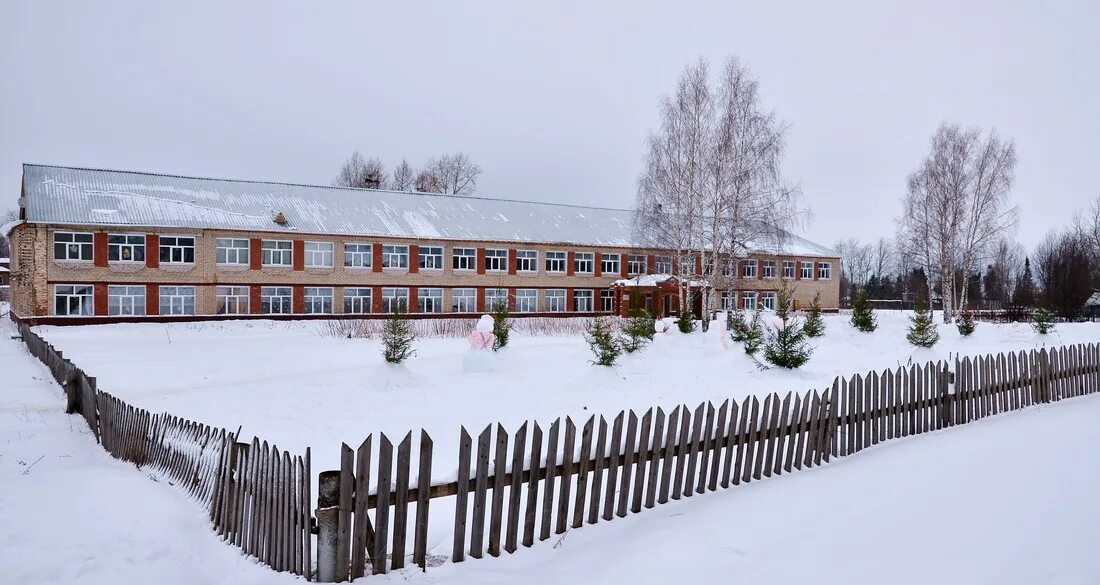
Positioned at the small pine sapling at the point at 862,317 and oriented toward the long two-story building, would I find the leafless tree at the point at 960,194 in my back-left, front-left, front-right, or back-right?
back-right

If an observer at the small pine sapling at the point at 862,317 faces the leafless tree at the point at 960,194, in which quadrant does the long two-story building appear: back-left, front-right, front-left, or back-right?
back-left

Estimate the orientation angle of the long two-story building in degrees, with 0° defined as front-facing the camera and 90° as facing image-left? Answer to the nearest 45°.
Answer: approximately 315°

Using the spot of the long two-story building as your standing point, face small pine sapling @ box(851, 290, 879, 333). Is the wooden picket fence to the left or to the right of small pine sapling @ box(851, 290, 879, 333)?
right

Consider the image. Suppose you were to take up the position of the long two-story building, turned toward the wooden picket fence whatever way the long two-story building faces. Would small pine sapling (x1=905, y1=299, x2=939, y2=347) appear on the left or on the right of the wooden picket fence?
left

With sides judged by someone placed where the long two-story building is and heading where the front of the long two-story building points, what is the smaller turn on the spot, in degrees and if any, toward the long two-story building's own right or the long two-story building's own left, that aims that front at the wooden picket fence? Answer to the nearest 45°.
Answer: approximately 45° to the long two-story building's own right
